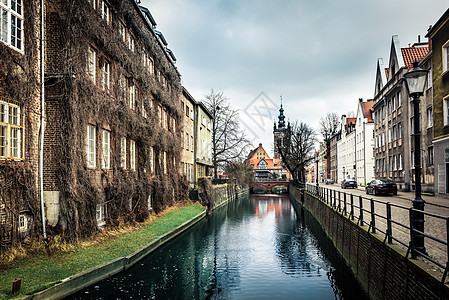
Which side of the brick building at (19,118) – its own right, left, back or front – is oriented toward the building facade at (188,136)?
left

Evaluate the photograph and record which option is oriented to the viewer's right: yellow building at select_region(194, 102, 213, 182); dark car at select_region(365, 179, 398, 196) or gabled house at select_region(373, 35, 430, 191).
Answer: the yellow building

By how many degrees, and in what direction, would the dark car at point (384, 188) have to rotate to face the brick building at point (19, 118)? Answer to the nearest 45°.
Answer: approximately 135° to its left

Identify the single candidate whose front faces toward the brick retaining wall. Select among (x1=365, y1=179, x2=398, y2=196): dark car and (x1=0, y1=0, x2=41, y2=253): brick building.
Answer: the brick building

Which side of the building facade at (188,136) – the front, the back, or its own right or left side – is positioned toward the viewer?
right

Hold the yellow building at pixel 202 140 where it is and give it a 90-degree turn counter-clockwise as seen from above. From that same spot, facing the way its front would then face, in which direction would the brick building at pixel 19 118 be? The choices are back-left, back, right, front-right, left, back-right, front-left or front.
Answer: back

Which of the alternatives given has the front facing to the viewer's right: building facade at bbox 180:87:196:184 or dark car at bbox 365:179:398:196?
the building facade

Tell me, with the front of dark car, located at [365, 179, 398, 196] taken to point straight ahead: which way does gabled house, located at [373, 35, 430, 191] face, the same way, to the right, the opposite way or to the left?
to the left

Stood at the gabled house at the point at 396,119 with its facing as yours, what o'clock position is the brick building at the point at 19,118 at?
The brick building is roughly at 11 o'clock from the gabled house.

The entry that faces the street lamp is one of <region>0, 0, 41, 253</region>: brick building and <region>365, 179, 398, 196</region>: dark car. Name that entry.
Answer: the brick building

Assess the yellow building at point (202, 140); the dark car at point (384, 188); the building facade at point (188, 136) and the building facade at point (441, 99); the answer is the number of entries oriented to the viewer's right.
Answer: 2

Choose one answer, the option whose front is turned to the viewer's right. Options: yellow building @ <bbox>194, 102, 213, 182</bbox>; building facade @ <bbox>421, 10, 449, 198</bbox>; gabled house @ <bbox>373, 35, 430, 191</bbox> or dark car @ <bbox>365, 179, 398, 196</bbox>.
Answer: the yellow building

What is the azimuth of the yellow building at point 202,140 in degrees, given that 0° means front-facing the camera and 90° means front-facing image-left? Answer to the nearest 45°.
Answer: approximately 270°

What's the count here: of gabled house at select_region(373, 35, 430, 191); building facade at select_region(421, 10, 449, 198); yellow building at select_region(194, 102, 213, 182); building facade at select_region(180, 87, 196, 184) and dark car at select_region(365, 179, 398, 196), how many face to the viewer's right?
2
